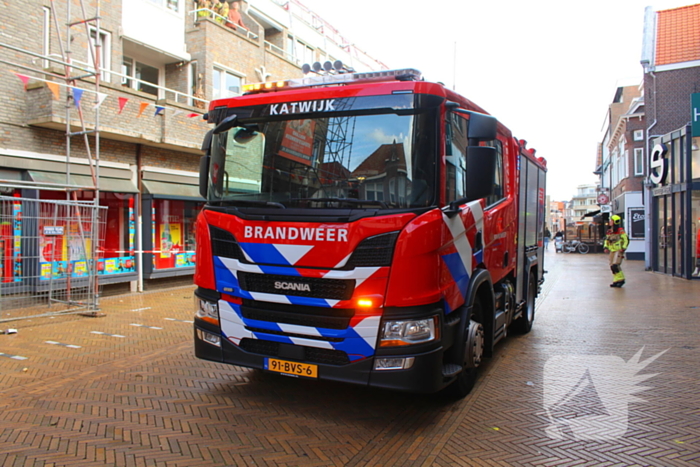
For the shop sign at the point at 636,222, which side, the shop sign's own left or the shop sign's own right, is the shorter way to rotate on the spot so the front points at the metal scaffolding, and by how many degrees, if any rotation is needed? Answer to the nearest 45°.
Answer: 0° — it already faces it

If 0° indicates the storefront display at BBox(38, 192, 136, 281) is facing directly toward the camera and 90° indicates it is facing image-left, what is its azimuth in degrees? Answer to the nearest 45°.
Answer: approximately 315°

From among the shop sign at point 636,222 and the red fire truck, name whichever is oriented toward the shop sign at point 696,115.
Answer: the shop sign at point 636,222

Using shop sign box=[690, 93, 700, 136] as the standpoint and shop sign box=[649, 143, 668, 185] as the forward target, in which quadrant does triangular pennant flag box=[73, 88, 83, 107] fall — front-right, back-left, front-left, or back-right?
back-left

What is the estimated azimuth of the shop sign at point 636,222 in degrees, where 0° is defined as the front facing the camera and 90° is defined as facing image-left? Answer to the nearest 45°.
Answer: approximately 0°

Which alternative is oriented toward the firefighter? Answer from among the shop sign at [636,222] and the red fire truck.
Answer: the shop sign

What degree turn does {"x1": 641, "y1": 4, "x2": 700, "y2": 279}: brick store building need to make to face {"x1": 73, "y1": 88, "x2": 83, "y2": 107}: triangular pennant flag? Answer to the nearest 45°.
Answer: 0° — it already faces it

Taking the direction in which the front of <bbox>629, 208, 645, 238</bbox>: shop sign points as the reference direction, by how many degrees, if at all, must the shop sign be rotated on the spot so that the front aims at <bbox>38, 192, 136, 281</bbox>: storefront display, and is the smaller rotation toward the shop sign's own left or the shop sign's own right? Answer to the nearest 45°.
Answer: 0° — it already faces it

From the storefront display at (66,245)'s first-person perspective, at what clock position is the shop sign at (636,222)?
The shop sign is roughly at 10 o'clock from the storefront display.

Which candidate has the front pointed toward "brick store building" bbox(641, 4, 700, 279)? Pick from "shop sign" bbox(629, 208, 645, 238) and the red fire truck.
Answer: the shop sign

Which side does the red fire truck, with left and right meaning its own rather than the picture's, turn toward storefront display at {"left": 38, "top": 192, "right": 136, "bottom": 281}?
right
